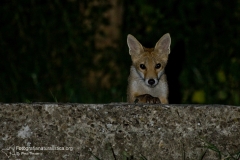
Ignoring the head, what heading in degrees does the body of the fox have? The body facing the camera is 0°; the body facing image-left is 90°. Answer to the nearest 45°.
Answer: approximately 0°
